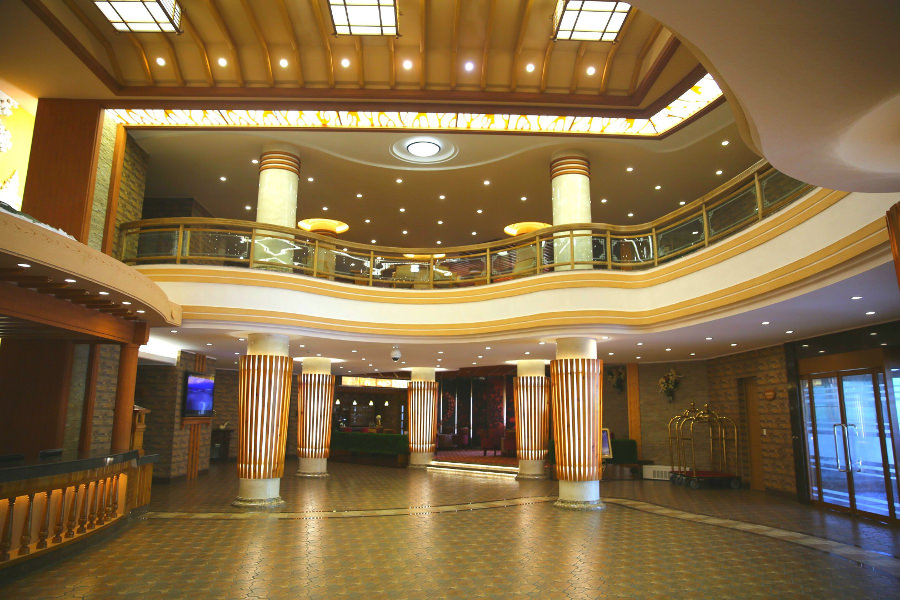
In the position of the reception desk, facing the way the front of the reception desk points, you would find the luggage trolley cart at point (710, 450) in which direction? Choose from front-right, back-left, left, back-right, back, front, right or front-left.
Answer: front-left

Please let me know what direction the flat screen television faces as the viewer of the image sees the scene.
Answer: facing the viewer and to the right of the viewer

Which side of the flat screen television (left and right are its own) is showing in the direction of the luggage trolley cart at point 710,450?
front

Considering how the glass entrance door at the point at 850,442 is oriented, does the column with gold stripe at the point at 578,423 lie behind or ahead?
ahead

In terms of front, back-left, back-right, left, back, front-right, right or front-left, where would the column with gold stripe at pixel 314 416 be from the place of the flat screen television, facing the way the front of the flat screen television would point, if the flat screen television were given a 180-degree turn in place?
back-right

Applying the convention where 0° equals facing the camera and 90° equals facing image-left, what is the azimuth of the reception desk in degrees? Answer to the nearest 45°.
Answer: approximately 315°

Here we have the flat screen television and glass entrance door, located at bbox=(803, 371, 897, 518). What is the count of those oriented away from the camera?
0

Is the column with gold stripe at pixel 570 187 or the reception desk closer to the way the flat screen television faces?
the column with gold stripe

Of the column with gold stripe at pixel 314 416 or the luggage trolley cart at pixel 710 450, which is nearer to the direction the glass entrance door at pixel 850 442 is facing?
the column with gold stripe

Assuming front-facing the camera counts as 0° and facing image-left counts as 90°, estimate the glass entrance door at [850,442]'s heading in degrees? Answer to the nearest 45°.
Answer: approximately 45°

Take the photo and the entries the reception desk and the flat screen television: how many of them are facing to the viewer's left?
0

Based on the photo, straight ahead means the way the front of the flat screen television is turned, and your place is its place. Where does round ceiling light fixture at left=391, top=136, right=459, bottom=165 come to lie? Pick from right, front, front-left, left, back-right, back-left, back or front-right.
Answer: front

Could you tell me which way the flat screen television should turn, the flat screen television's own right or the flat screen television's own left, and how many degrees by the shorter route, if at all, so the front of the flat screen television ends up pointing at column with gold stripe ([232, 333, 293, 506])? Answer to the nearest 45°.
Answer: approximately 45° to the flat screen television's own right
